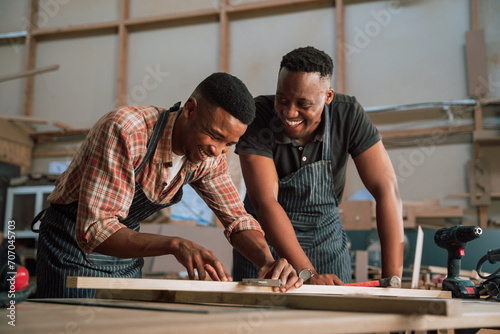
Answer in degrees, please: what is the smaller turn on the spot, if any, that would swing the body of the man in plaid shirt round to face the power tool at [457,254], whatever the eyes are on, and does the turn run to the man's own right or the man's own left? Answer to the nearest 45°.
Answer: approximately 45° to the man's own left

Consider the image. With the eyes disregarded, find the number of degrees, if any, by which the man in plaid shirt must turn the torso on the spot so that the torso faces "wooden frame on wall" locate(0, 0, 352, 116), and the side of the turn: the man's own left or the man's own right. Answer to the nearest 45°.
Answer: approximately 135° to the man's own left

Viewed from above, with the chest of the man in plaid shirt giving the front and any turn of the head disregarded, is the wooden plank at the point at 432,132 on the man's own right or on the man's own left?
on the man's own left

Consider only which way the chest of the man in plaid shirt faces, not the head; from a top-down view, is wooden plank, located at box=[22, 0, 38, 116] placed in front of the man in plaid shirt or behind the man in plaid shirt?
behind

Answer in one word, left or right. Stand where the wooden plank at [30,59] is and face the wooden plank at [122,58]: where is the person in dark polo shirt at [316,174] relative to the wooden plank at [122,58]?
right

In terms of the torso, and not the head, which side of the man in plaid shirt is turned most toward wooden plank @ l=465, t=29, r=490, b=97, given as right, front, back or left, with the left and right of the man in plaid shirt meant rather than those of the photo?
left

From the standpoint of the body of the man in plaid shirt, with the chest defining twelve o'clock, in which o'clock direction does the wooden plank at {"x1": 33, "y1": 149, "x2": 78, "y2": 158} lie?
The wooden plank is roughly at 7 o'clock from the man in plaid shirt.

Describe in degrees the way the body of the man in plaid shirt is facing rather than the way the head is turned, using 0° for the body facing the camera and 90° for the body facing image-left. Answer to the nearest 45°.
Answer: approximately 315°
